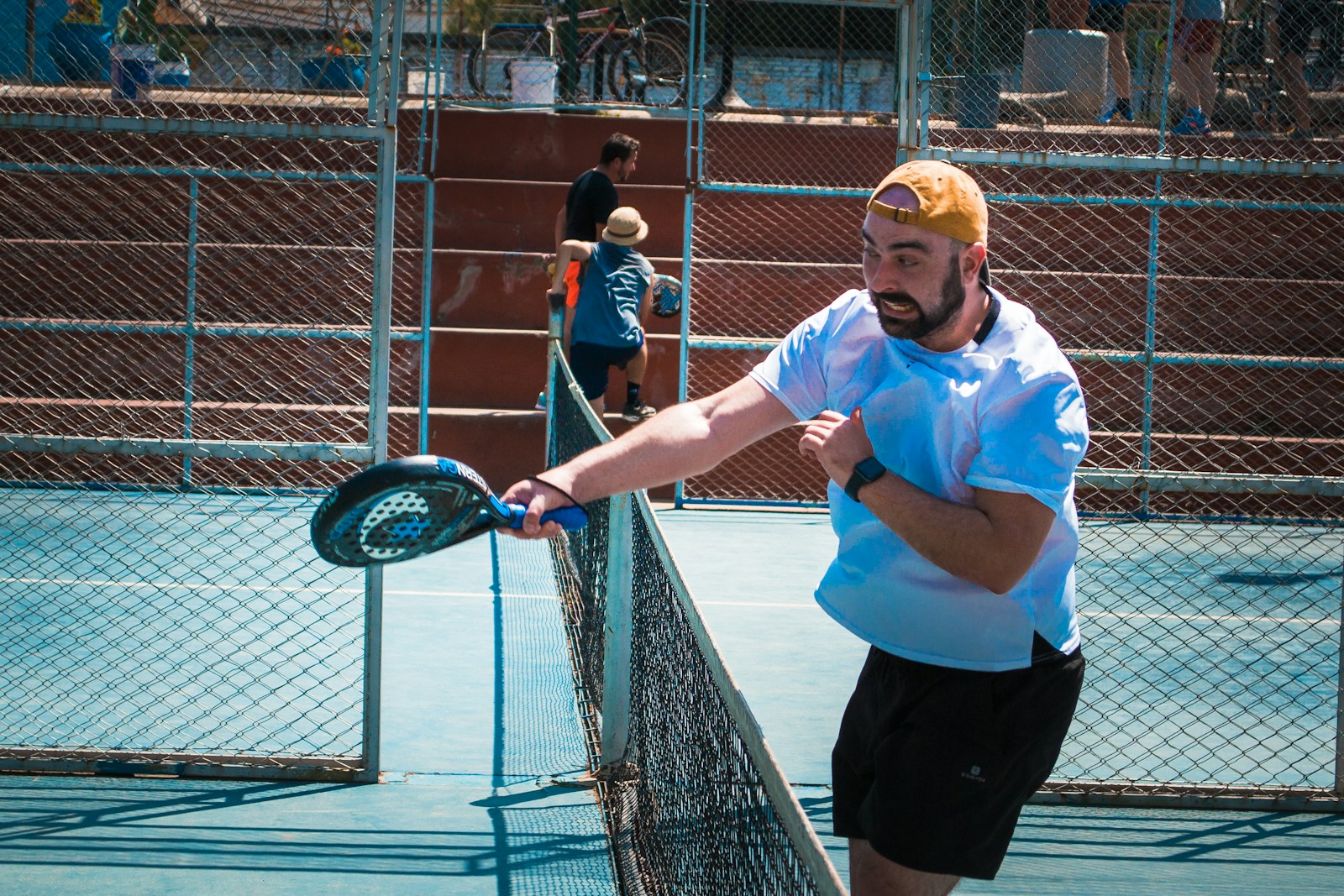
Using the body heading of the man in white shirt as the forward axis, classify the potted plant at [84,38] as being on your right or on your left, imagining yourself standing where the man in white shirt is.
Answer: on your right

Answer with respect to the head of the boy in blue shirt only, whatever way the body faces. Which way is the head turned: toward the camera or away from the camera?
away from the camera

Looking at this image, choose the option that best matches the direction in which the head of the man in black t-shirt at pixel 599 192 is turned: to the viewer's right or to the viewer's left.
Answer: to the viewer's right
